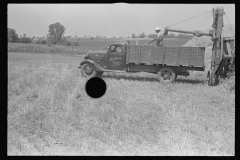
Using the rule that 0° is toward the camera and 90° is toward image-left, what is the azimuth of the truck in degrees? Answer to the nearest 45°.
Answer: approximately 90°
